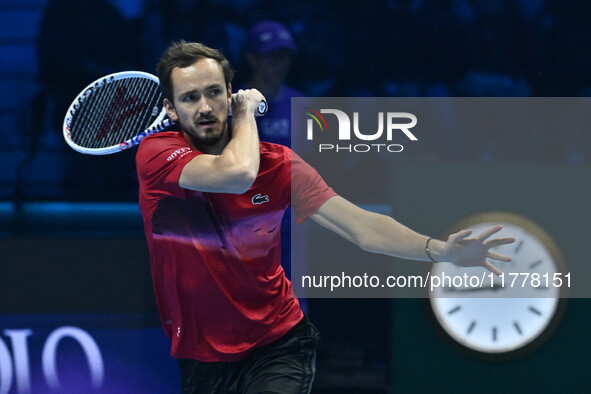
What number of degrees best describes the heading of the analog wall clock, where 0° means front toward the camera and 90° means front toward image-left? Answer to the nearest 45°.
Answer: approximately 0°

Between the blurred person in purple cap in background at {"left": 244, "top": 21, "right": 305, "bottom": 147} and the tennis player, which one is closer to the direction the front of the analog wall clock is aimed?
the tennis player

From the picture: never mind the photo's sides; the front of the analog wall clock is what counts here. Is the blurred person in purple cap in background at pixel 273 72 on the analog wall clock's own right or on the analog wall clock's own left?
on the analog wall clock's own right

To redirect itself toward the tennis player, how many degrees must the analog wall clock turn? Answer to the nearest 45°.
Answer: approximately 45° to its right
